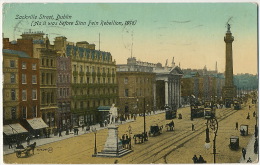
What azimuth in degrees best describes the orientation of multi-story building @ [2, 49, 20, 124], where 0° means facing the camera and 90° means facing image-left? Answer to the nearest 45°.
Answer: approximately 315°

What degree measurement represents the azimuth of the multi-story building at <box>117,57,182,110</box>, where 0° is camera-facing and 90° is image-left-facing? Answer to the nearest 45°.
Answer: approximately 315°

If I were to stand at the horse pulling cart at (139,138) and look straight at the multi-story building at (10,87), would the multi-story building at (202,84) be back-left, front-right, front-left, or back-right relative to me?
back-right

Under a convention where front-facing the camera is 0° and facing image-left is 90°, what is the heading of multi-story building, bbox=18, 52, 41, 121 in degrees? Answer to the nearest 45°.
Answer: approximately 315°

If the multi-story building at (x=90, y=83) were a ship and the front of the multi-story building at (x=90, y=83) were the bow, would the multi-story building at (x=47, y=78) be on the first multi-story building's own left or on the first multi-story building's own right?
on the first multi-story building's own right

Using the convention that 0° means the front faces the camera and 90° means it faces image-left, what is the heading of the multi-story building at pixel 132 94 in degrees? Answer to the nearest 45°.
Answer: approximately 315°
